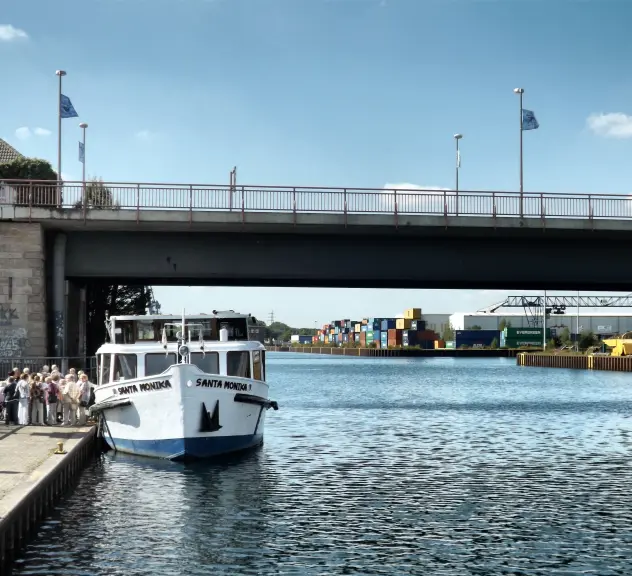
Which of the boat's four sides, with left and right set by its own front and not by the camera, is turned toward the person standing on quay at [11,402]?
right

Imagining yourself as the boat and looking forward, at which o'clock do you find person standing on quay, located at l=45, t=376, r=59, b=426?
The person standing on quay is roughly at 4 o'clock from the boat.

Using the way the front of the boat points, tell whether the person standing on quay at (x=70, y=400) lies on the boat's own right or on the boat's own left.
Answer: on the boat's own right

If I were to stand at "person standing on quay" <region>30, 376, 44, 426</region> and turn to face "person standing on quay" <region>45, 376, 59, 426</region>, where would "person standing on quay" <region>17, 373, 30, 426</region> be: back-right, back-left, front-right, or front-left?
back-right

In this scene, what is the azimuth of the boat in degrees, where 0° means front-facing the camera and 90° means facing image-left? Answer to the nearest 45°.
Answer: approximately 0°

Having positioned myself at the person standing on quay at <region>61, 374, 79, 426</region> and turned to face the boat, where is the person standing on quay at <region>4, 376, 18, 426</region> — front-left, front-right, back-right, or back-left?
back-right
